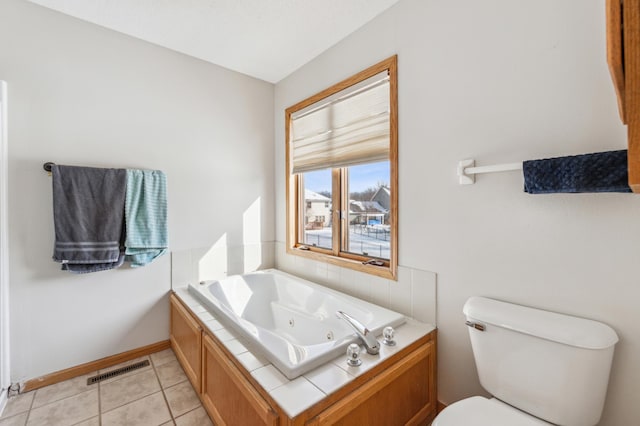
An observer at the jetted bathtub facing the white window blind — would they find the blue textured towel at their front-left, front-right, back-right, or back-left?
front-right

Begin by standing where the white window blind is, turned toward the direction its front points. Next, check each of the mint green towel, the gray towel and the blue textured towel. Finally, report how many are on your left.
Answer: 1

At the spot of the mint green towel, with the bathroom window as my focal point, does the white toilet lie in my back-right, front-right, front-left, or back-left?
front-right

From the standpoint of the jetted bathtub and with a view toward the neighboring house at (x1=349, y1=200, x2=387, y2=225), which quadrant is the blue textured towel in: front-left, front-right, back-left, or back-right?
back-right

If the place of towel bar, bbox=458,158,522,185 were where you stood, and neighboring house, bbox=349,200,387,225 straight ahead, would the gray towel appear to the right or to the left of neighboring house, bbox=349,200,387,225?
left

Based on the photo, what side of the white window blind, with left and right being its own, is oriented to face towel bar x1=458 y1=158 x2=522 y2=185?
left

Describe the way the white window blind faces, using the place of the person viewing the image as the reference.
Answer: facing the viewer and to the left of the viewer

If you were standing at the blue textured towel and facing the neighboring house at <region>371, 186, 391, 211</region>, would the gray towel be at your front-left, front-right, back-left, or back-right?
front-left

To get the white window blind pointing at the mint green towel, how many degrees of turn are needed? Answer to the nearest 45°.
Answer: approximately 45° to its right

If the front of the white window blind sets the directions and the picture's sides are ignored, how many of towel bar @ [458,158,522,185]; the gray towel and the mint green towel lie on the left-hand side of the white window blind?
1

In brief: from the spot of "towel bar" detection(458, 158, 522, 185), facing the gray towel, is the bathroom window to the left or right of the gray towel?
right

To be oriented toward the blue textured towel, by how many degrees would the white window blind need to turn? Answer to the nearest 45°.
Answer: approximately 90° to its left
